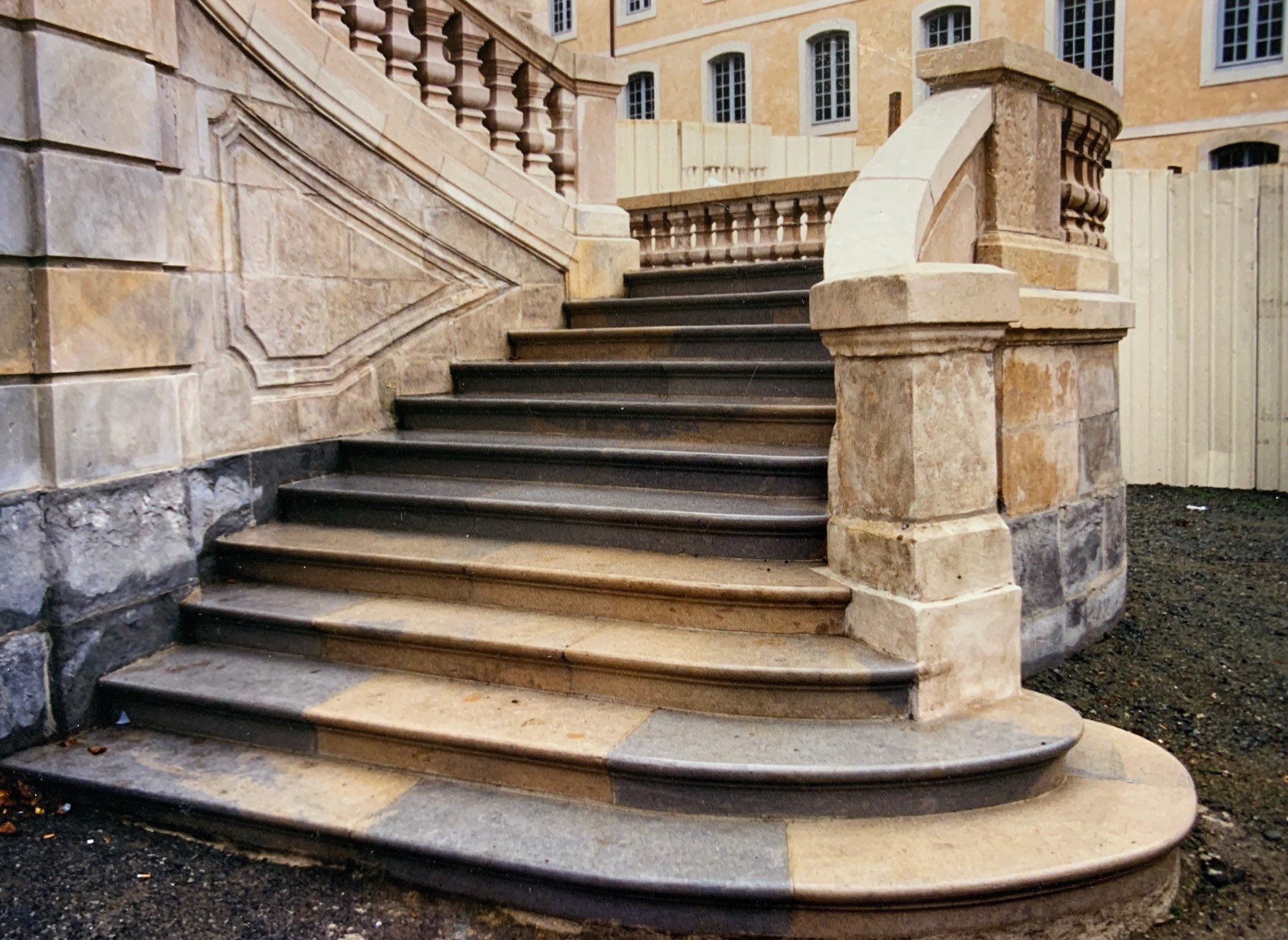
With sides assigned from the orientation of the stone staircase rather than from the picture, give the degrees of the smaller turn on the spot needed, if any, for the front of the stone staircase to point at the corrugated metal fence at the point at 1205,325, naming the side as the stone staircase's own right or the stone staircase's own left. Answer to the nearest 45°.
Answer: approximately 135° to the stone staircase's own left

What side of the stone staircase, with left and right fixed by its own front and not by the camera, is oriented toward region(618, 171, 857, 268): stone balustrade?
back

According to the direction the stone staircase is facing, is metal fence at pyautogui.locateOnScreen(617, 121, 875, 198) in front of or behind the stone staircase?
behind

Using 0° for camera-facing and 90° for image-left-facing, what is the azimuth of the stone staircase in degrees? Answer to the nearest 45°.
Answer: approximately 0°
